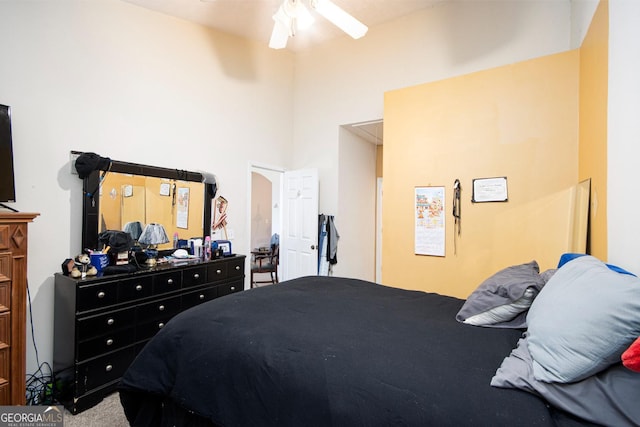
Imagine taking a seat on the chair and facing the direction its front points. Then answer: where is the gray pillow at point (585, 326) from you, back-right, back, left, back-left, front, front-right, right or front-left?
left

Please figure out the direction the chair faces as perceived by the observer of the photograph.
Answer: facing to the left of the viewer

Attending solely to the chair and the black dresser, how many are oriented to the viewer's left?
1

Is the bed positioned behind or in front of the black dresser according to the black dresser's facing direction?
in front

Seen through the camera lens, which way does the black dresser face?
facing the viewer and to the right of the viewer

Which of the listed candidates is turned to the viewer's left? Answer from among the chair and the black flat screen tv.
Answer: the chair

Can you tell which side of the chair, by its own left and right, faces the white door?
left

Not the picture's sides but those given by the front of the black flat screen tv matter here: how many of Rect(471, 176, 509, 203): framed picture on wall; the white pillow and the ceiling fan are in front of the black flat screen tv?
3

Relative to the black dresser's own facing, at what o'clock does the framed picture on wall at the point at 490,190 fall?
The framed picture on wall is roughly at 11 o'clock from the black dresser.

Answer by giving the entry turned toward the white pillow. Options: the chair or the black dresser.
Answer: the black dresser

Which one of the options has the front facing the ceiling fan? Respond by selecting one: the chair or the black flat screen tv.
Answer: the black flat screen tv

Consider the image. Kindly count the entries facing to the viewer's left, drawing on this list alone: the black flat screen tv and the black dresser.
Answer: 0

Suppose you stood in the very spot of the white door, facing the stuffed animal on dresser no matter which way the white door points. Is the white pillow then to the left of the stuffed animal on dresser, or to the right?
left

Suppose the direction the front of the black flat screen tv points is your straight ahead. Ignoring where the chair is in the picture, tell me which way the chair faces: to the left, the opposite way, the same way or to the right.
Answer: the opposite way

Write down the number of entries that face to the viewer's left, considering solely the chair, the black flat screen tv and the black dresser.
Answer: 1
